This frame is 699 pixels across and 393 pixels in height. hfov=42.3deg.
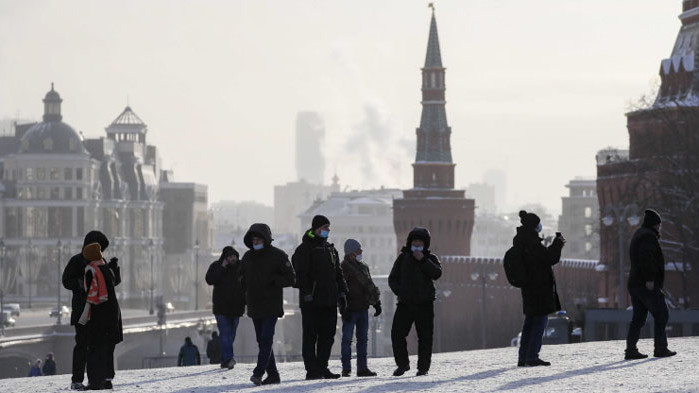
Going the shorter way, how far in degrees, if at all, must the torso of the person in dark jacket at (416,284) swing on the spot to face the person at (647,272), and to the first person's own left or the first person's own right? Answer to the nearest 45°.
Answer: approximately 90° to the first person's own left

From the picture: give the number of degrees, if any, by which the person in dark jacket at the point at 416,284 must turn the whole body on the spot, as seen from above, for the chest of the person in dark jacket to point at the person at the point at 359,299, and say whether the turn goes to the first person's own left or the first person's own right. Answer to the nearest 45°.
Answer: approximately 135° to the first person's own right

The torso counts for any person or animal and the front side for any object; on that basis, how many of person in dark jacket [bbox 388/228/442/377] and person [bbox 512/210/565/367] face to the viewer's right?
1

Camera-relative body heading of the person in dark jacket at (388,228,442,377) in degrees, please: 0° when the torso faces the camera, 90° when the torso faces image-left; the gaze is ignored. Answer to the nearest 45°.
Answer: approximately 0°

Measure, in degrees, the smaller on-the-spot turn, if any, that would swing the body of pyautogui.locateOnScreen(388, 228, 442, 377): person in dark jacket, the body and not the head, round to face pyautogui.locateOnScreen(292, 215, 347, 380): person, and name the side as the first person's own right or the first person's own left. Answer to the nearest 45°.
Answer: approximately 90° to the first person's own right

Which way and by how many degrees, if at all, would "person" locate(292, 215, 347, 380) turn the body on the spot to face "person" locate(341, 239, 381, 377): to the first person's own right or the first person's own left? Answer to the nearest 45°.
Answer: approximately 90° to the first person's own left

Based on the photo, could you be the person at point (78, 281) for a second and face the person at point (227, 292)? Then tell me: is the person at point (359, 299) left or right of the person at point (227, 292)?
right

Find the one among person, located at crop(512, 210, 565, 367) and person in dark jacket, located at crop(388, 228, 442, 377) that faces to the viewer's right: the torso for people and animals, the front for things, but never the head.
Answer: the person

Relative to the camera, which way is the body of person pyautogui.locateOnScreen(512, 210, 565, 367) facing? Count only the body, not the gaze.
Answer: to the viewer's right

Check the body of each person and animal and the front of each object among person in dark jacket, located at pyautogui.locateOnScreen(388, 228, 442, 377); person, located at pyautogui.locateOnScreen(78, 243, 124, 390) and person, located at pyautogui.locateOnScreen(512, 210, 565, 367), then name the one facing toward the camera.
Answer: the person in dark jacket

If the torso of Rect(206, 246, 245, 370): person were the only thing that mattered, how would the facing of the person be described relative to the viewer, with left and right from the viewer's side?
facing the viewer and to the right of the viewer
